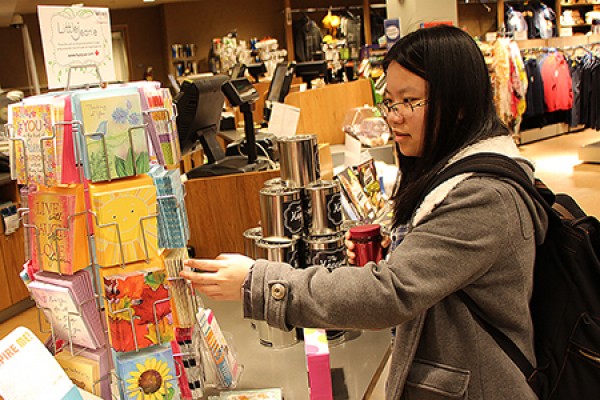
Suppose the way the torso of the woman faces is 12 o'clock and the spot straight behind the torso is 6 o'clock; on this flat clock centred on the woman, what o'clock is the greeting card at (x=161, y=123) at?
The greeting card is roughly at 1 o'clock from the woman.

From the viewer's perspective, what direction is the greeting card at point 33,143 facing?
toward the camera

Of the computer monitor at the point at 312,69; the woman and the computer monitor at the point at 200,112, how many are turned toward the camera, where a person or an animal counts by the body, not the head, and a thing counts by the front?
0

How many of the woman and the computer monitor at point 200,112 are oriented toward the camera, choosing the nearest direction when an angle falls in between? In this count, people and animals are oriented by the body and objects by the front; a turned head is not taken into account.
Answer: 0

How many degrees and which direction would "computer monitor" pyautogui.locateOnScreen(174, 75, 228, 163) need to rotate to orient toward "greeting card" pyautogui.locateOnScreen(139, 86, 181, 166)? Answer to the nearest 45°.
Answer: approximately 135° to its left

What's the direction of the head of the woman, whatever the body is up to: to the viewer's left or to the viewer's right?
to the viewer's left

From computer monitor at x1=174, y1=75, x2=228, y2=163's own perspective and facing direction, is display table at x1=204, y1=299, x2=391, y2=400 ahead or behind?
behind

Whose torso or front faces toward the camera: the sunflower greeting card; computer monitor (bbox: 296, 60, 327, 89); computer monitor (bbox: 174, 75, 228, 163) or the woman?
the sunflower greeting card

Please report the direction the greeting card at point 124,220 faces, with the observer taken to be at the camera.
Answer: facing the viewer

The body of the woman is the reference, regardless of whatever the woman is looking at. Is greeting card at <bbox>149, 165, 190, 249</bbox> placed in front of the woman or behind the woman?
in front

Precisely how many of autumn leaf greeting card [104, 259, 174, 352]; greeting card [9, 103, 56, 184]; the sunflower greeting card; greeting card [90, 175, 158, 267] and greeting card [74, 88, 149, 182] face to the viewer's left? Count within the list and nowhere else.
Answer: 0

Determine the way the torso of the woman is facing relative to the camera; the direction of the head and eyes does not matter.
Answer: to the viewer's left

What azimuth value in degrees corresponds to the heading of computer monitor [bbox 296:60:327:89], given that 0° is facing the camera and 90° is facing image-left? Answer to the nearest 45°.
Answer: approximately 180°
